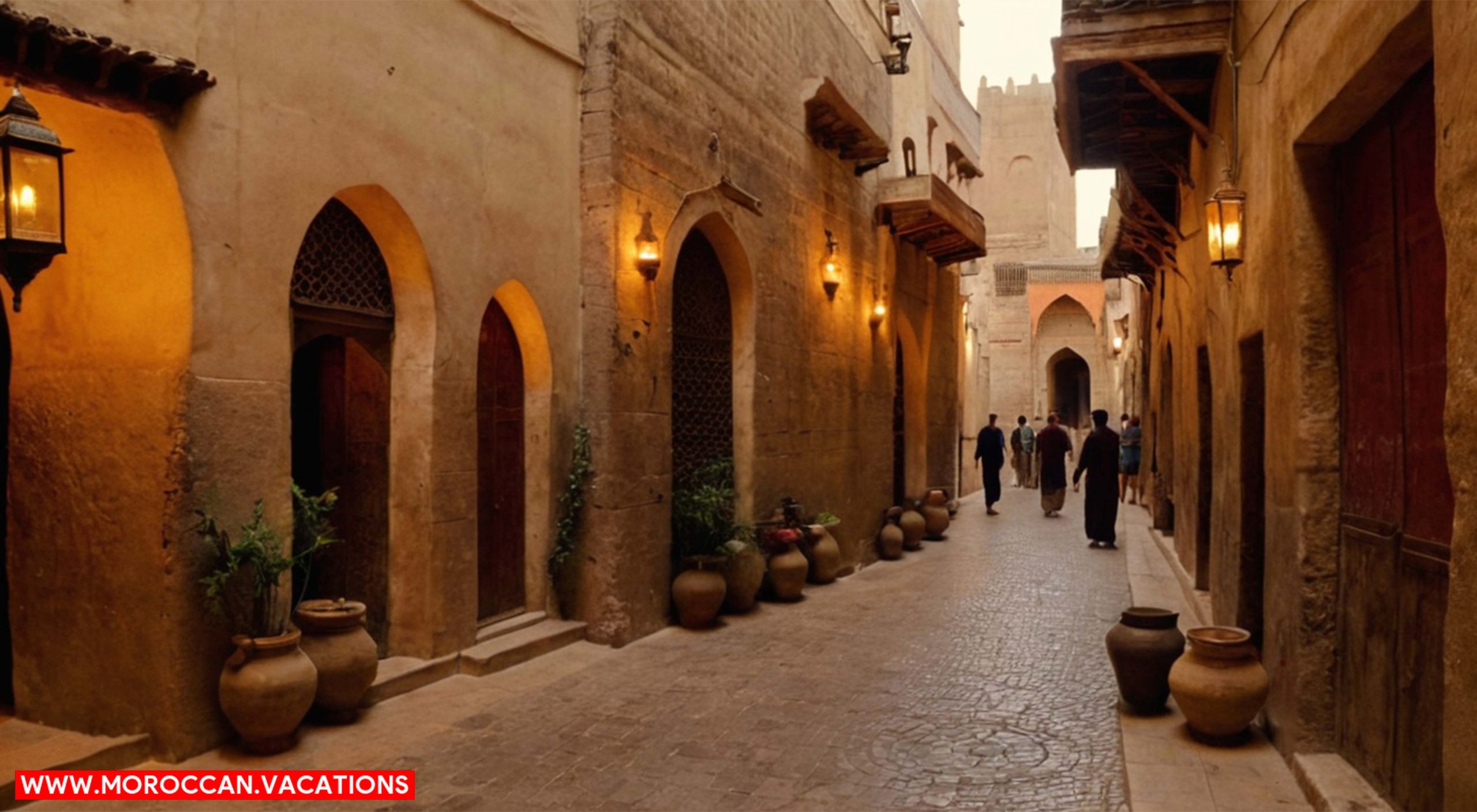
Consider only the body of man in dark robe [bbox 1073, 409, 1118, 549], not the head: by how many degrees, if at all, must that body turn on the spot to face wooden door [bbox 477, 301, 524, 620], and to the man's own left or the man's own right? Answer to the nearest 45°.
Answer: approximately 135° to the man's own left

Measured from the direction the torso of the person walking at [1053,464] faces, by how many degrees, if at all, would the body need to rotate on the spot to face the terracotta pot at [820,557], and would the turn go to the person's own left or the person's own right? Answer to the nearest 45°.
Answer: approximately 180°

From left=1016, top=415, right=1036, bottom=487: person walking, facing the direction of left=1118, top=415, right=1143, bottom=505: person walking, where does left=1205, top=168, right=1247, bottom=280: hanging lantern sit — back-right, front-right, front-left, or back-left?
front-right

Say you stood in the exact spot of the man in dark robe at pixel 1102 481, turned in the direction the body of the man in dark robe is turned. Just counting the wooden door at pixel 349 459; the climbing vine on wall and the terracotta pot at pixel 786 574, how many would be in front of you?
0

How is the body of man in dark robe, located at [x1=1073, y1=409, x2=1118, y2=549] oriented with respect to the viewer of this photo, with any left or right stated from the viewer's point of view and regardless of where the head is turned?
facing away from the viewer

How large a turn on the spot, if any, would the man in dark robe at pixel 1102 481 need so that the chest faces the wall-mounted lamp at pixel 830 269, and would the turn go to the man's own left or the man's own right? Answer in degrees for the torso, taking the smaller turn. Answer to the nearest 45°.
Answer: approximately 135° to the man's own left

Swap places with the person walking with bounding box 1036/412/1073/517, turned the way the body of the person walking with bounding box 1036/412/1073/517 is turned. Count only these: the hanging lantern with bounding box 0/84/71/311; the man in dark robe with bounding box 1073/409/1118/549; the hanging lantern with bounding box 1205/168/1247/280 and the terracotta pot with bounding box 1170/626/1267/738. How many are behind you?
4

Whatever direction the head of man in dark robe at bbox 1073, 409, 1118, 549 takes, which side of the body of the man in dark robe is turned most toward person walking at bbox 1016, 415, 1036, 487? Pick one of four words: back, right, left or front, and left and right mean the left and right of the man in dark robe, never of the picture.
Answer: front

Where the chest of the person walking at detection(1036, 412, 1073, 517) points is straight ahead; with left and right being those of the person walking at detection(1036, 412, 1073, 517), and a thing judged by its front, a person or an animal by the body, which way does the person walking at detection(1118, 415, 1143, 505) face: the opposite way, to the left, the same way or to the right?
the same way

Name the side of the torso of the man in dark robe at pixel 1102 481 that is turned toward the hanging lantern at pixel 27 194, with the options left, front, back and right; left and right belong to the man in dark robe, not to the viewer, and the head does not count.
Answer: back
